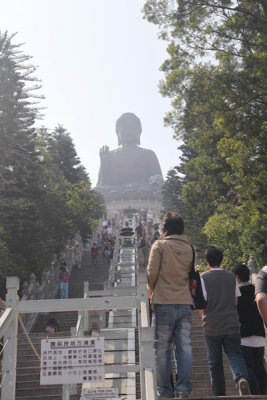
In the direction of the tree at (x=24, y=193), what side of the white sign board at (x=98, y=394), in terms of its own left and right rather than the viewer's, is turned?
back

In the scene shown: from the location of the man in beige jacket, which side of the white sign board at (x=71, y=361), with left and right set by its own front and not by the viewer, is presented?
left

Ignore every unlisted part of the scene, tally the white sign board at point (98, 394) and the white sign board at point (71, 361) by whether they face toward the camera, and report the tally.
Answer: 2

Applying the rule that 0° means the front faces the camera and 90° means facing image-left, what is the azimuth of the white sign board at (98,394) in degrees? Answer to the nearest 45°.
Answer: approximately 0°

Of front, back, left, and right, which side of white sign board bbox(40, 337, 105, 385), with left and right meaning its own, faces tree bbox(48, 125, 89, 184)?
back

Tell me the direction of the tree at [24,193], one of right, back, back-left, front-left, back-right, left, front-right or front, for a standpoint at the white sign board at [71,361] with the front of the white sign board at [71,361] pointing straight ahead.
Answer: back
